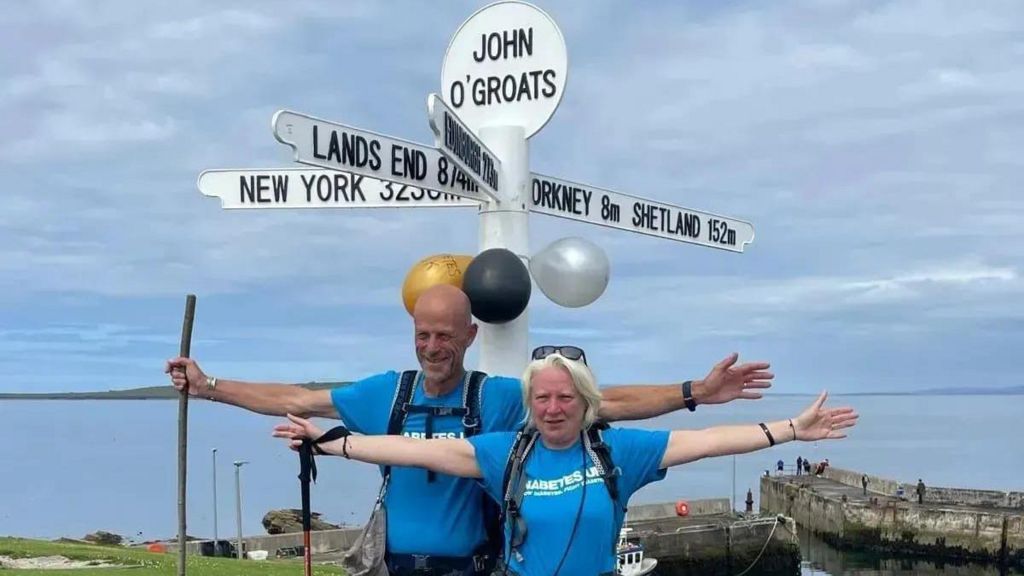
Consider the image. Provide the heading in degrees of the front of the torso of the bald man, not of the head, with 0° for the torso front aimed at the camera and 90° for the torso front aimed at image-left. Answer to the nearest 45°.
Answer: approximately 0°

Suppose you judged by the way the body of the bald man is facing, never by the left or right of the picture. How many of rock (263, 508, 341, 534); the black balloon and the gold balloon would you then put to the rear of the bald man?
3

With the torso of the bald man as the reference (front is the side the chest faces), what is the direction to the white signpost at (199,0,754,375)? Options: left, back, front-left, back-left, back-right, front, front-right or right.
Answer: back

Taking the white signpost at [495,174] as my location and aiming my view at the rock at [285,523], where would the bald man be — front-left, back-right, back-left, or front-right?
back-left

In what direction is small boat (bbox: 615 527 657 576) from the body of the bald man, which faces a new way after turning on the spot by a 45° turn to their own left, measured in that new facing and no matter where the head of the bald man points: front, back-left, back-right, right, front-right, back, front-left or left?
back-left

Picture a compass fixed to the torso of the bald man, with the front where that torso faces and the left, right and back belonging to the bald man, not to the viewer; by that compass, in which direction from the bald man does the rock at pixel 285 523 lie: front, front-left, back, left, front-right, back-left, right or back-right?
back

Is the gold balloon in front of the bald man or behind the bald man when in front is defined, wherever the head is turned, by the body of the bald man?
behind
